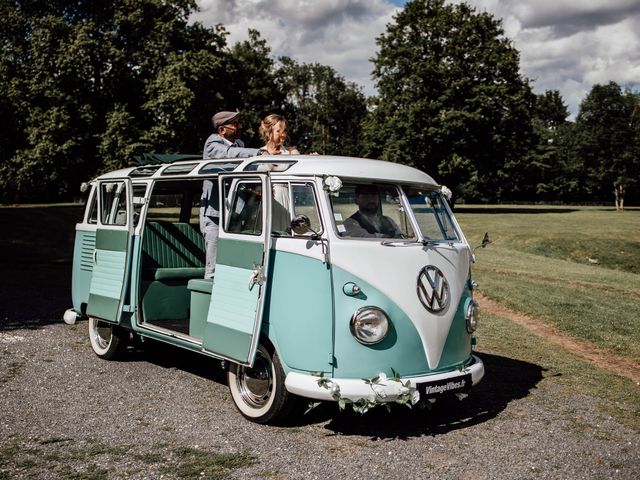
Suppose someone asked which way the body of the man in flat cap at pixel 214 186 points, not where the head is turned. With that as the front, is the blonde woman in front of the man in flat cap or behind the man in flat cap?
in front

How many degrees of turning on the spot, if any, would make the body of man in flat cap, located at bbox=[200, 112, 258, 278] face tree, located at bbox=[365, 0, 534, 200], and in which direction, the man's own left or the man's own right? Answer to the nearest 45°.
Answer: approximately 90° to the man's own left

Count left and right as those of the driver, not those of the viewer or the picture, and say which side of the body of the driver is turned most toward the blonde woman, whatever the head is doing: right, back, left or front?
back

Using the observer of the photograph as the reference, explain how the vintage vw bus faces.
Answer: facing the viewer and to the right of the viewer

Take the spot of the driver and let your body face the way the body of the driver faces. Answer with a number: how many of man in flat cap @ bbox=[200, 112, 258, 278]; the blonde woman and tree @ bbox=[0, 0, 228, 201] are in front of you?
0

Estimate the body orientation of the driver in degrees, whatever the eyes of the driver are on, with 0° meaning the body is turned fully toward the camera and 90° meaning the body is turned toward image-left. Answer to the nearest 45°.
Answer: approximately 315°

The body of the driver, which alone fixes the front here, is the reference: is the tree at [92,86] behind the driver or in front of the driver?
behind

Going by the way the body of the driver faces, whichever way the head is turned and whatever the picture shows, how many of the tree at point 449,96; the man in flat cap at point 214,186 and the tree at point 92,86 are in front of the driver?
0

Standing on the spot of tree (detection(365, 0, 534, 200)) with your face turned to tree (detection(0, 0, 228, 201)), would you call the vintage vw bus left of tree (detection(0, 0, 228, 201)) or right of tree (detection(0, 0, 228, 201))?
left

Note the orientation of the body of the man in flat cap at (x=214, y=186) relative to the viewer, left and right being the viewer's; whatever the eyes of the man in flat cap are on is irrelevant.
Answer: facing to the right of the viewer

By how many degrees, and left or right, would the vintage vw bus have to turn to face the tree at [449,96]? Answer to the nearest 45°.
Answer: approximately 135° to its left
